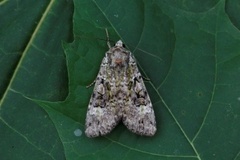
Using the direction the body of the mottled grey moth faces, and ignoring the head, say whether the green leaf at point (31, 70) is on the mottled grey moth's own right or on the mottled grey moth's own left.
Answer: on the mottled grey moth's own left

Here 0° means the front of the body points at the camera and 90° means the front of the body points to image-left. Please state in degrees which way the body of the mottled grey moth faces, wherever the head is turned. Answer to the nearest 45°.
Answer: approximately 180°
